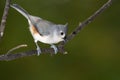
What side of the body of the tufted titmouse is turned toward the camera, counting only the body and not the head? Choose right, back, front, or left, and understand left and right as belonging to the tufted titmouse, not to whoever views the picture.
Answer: right
